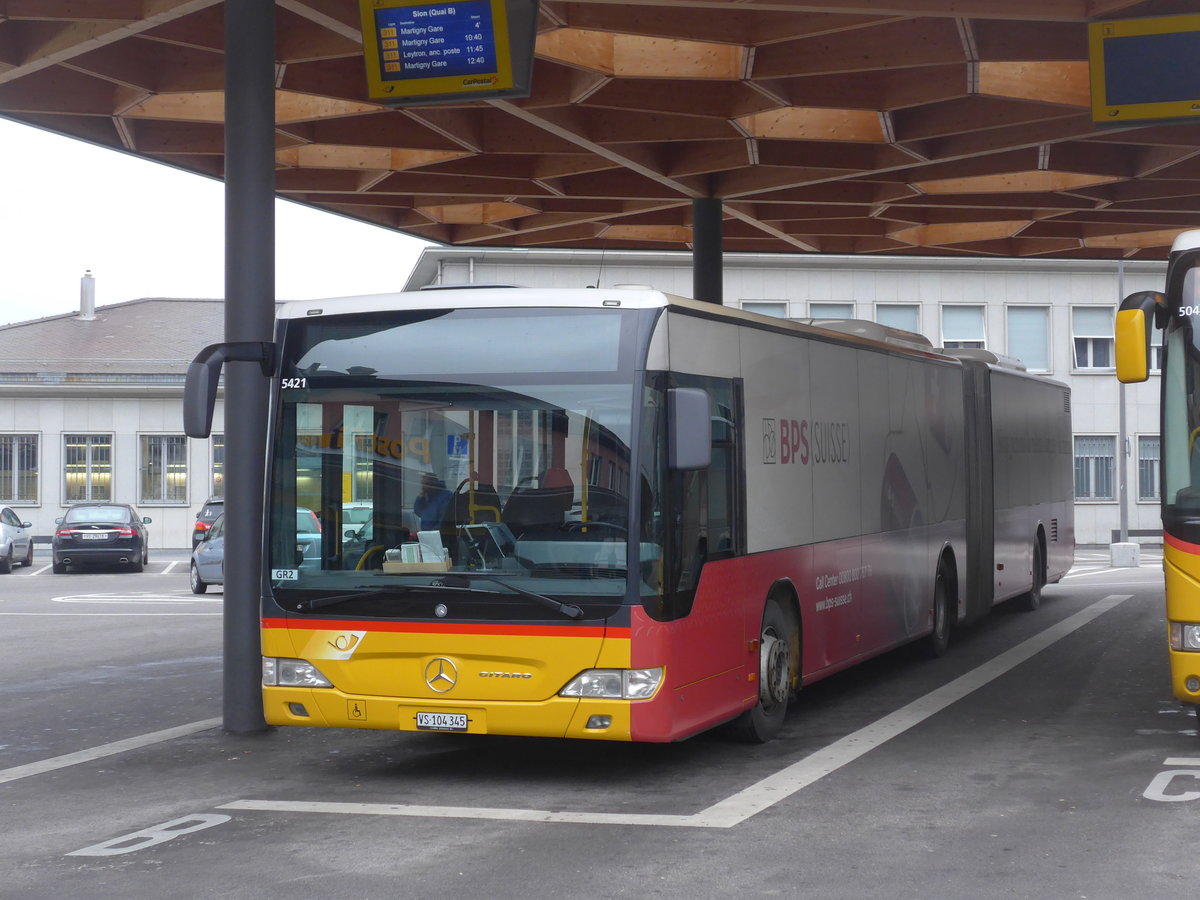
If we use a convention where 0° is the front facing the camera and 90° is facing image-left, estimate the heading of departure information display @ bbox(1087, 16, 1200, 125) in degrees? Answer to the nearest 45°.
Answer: approximately 0°

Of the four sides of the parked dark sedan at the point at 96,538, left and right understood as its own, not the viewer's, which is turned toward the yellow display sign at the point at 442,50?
back

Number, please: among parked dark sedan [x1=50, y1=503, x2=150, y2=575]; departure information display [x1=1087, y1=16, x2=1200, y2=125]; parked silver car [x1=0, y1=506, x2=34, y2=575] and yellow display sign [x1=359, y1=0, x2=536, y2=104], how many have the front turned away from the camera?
2

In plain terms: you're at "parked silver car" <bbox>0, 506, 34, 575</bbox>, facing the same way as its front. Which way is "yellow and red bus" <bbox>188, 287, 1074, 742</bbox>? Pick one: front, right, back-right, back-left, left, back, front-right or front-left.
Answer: back

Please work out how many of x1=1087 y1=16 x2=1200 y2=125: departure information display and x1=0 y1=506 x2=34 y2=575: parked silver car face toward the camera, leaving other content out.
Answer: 1

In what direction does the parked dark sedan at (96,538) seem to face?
away from the camera

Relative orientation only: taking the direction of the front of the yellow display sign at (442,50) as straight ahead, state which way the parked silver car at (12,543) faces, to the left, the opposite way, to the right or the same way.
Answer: the opposite way

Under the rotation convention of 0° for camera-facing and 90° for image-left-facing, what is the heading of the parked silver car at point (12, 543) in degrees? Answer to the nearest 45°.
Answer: approximately 180°

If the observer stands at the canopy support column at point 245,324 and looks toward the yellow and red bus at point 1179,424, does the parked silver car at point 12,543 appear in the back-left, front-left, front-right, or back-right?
back-left

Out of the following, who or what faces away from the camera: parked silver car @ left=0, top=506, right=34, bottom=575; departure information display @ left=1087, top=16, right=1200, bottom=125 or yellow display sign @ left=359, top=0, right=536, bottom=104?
the parked silver car

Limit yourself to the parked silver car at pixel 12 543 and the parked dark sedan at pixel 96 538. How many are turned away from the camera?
2

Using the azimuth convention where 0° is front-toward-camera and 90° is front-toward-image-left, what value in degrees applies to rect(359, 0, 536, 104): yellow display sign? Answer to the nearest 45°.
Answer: approximately 0°
